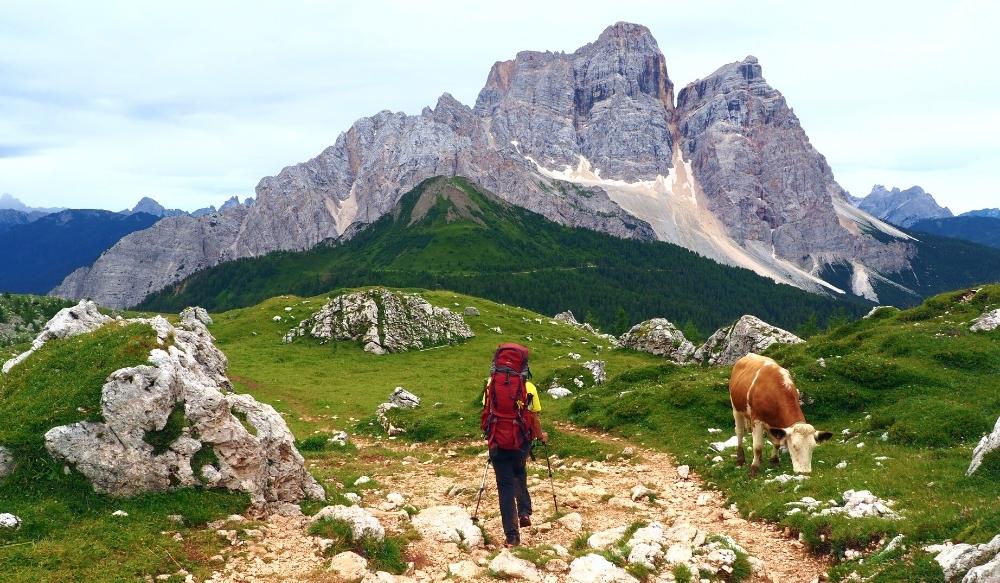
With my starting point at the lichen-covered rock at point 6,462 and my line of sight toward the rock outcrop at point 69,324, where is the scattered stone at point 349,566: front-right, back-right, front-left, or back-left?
back-right

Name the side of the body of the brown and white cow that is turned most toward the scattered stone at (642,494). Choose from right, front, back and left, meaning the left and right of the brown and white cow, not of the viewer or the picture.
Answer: right

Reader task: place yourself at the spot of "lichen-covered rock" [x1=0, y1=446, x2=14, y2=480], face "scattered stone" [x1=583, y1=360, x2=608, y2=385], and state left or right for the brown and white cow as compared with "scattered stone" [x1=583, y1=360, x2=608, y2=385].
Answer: right

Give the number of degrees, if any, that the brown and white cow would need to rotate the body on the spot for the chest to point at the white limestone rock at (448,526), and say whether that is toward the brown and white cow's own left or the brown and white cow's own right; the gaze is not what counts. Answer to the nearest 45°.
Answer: approximately 90° to the brown and white cow's own right

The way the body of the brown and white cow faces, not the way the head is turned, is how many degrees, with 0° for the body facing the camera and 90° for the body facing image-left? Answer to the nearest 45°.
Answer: approximately 315°

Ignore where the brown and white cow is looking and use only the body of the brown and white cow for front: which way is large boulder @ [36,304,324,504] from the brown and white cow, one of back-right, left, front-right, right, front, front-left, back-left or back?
right

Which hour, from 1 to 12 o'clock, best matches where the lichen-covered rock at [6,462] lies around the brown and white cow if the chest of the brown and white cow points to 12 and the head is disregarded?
The lichen-covered rock is roughly at 3 o'clock from the brown and white cow.

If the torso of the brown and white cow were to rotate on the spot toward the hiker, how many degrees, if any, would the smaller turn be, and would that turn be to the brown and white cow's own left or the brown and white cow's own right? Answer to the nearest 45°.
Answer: approximately 90° to the brown and white cow's own right

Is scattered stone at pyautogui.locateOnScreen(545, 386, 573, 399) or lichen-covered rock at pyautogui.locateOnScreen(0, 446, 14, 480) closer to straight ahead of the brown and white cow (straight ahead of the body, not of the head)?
the lichen-covered rock

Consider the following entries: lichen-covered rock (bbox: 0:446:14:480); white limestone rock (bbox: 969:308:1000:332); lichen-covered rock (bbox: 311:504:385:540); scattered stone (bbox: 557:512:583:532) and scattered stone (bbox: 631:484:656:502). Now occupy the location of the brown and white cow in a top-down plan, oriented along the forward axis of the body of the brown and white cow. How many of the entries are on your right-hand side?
4

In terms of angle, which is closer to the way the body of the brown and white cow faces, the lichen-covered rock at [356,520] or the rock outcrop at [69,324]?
the lichen-covered rock
